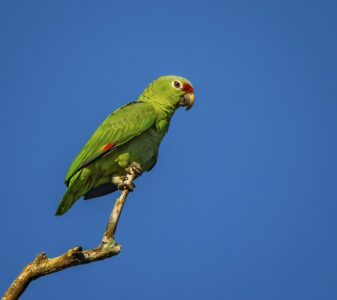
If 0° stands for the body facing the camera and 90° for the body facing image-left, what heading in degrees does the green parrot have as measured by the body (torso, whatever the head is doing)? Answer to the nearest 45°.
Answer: approximately 270°
